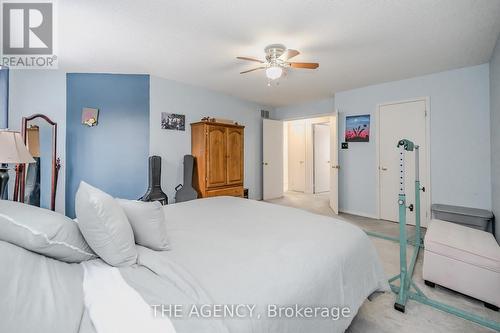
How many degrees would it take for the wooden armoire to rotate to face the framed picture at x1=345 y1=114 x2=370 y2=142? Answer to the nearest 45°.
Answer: approximately 45° to its left

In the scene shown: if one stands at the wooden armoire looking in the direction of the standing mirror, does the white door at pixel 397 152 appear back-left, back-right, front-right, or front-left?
back-left

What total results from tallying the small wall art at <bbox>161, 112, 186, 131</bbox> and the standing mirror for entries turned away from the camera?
0

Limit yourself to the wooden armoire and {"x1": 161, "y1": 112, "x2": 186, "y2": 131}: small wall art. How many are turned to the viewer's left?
0

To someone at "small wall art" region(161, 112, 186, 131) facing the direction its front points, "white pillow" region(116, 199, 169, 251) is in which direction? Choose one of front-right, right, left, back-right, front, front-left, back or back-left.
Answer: front-right

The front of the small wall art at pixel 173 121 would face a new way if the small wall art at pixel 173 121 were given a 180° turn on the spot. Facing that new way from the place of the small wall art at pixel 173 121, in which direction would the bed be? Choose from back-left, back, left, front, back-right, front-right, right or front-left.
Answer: back-left

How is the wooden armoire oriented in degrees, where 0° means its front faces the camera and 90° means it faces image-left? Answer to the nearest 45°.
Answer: approximately 315°
